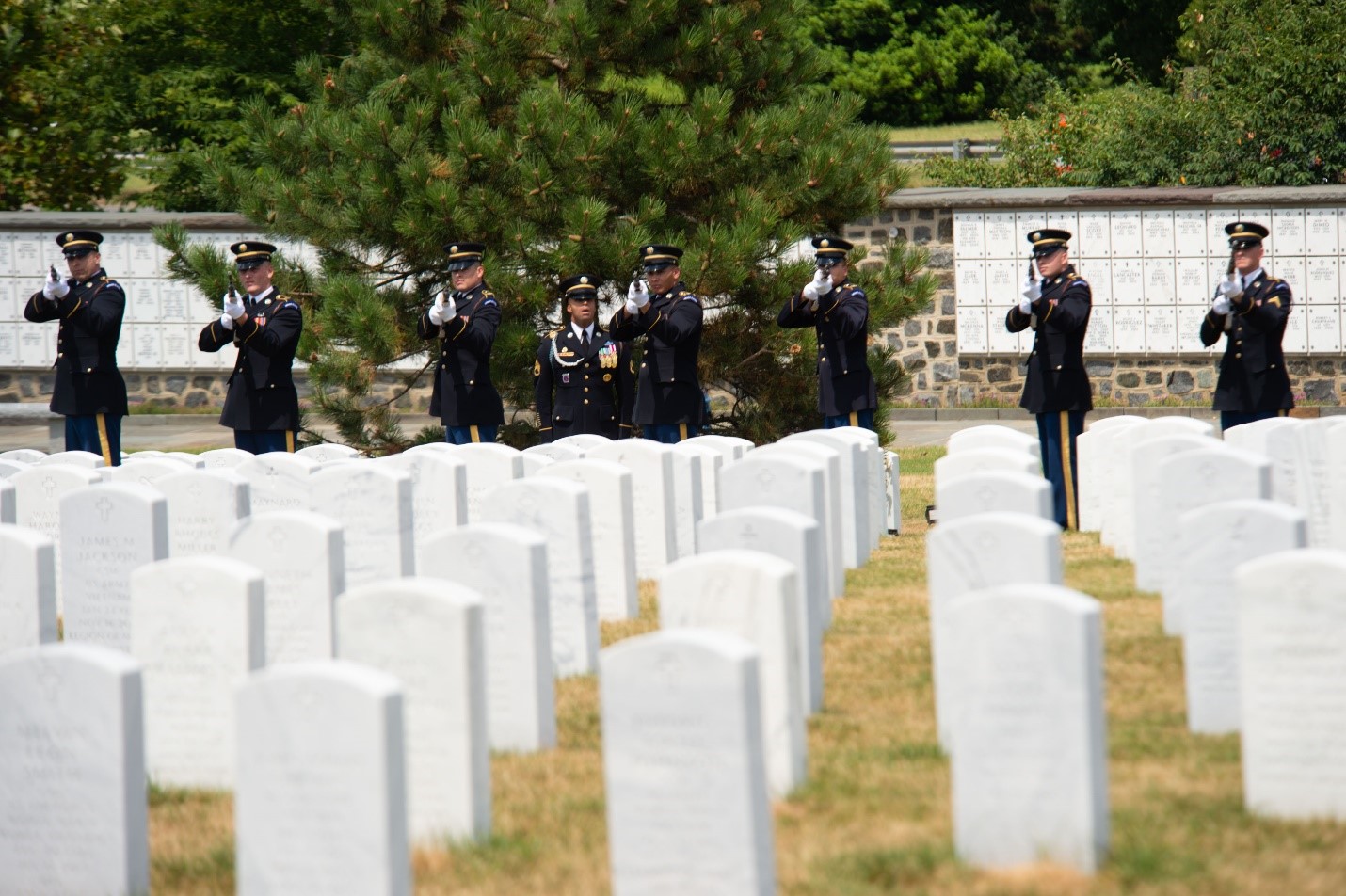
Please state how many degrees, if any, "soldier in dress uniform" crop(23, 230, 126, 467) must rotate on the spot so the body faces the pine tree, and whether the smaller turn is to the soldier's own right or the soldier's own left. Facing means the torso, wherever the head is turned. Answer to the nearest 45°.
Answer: approximately 135° to the soldier's own left

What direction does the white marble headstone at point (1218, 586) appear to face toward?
toward the camera

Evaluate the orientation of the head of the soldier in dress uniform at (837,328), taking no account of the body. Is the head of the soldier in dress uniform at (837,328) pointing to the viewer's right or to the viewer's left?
to the viewer's left

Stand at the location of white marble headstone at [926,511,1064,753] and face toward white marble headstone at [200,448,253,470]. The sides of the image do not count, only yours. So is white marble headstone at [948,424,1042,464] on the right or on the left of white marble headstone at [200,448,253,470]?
right

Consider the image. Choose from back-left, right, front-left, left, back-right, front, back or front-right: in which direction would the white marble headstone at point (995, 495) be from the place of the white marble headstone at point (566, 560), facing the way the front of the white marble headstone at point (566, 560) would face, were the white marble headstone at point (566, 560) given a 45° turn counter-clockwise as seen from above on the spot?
front-left

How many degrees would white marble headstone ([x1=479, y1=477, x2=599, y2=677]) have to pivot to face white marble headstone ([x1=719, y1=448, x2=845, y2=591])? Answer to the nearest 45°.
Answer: approximately 135° to its left

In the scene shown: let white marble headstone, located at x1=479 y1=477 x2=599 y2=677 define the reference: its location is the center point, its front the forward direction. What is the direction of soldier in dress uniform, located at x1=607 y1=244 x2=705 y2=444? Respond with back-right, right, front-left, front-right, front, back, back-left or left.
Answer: back

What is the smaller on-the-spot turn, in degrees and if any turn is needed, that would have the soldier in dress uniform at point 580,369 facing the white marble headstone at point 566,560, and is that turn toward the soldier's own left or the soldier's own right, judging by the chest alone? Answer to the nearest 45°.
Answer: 0° — they already face it

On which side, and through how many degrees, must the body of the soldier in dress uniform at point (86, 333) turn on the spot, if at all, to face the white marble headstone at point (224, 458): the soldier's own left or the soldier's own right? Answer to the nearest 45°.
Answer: approximately 45° to the soldier's own left

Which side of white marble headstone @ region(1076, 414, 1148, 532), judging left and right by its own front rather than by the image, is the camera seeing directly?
front

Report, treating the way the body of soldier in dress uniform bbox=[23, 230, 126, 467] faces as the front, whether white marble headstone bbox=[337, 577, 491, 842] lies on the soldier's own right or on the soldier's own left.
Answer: on the soldier's own left

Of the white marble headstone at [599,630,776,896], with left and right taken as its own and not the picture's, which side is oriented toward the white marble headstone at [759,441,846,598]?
back

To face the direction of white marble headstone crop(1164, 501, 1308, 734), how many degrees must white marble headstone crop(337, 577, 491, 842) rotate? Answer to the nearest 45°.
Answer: approximately 135° to its left

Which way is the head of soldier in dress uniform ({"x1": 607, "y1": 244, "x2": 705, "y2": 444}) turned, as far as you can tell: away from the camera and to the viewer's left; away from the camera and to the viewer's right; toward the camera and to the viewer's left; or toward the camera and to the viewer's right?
toward the camera and to the viewer's left

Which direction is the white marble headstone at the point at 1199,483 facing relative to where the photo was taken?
toward the camera

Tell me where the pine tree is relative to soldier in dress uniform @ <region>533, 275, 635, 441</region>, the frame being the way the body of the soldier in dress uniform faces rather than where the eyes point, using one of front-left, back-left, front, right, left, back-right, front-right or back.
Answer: back

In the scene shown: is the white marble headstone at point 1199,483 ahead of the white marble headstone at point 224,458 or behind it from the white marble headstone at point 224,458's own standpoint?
ahead

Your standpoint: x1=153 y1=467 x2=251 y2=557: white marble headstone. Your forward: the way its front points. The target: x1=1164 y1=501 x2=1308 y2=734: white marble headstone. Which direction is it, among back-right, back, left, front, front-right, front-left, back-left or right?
left

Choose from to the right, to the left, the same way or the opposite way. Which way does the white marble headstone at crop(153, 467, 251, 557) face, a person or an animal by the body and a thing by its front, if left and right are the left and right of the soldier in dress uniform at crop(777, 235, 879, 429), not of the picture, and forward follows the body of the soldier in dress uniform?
the same way

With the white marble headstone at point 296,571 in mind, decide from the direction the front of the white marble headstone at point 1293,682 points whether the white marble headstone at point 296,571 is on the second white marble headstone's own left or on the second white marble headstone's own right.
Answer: on the second white marble headstone's own right

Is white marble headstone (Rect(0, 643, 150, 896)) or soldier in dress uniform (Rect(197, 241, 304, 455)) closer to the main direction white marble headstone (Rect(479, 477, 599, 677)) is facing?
the white marble headstone
